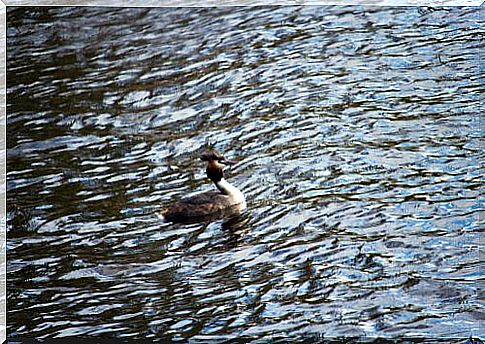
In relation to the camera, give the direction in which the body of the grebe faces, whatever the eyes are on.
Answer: to the viewer's right
